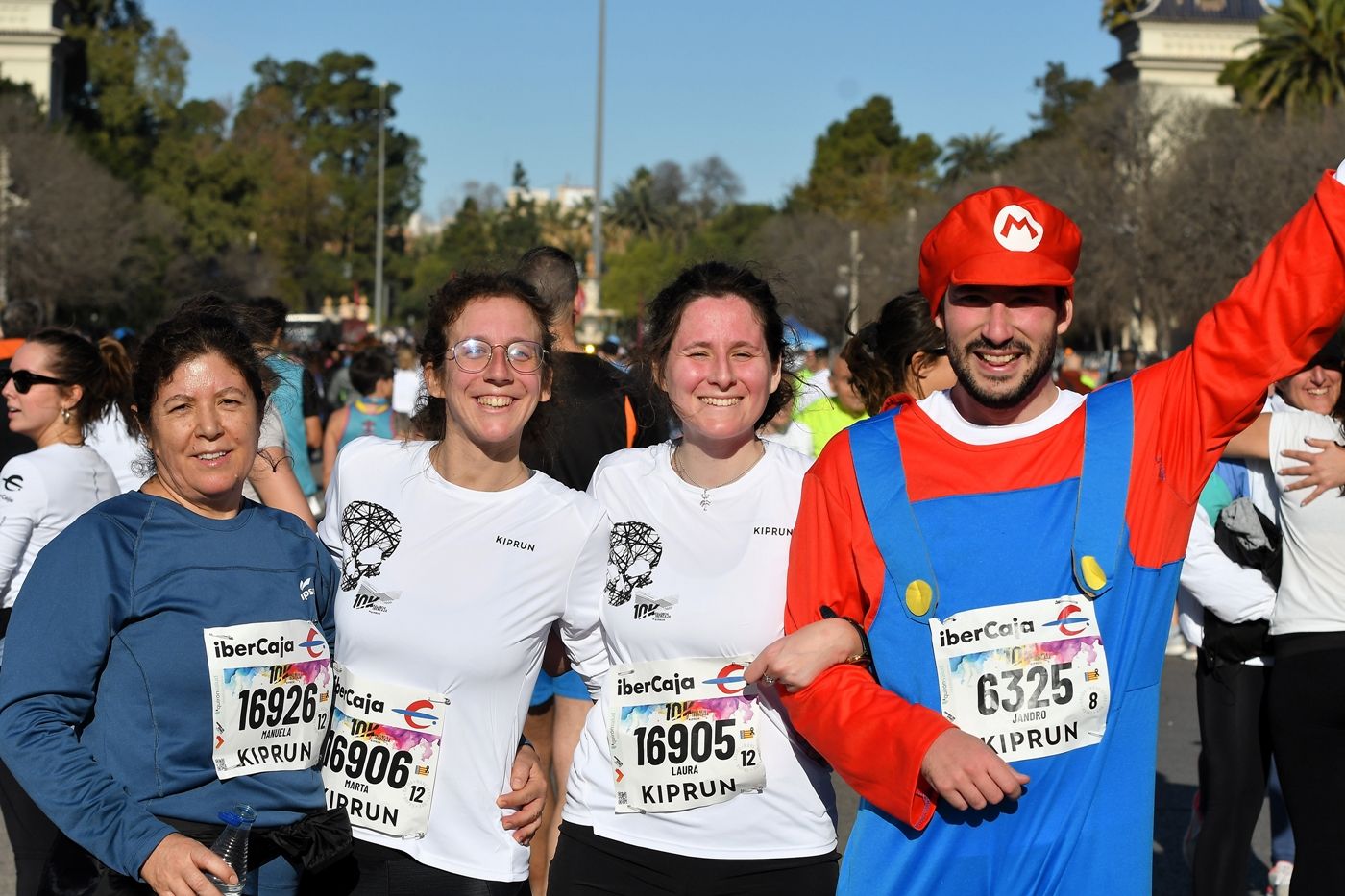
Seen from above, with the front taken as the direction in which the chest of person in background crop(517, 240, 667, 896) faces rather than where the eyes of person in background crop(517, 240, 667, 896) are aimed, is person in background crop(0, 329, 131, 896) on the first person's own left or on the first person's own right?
on the first person's own left

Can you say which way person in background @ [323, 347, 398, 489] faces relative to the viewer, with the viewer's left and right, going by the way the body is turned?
facing away from the viewer

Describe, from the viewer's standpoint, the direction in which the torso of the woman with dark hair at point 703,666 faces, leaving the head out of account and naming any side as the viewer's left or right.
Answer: facing the viewer

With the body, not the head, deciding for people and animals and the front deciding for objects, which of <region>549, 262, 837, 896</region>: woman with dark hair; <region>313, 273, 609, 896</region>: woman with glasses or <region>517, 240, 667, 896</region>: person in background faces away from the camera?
the person in background

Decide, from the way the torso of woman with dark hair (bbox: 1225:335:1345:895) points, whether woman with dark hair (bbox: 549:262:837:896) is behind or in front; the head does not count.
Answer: in front

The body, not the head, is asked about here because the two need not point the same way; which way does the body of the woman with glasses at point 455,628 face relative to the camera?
toward the camera

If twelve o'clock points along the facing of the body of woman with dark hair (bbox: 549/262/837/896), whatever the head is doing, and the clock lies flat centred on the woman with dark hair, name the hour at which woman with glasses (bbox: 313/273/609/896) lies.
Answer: The woman with glasses is roughly at 3 o'clock from the woman with dark hair.

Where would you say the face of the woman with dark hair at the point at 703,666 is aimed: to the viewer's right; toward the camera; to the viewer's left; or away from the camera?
toward the camera

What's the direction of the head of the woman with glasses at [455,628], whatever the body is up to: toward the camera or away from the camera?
toward the camera

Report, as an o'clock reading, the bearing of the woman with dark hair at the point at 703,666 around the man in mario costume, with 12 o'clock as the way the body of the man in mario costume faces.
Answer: The woman with dark hair is roughly at 4 o'clock from the man in mario costume.

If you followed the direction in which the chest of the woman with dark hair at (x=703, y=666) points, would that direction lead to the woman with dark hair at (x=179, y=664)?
no

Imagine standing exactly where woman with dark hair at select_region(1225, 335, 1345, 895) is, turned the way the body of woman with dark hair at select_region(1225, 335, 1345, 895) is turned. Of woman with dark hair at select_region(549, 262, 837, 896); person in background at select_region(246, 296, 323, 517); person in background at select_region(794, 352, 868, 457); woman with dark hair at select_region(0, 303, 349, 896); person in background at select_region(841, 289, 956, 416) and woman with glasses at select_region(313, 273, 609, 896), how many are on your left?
0

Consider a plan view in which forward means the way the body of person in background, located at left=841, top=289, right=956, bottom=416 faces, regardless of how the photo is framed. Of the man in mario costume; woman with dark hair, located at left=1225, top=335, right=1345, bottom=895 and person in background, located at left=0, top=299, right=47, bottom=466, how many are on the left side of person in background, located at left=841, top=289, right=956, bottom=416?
1

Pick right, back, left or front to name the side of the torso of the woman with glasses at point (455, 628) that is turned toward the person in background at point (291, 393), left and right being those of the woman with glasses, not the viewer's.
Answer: back

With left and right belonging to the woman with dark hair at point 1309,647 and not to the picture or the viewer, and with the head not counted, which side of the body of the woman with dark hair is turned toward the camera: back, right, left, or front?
front

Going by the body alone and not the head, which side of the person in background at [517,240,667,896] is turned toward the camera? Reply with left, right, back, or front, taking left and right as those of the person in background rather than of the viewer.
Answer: back

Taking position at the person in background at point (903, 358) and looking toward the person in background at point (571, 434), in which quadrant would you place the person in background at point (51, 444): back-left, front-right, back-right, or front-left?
front-left

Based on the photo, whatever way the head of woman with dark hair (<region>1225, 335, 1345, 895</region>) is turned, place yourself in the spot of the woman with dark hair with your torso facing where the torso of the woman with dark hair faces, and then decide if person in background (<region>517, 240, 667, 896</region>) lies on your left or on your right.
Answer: on your right

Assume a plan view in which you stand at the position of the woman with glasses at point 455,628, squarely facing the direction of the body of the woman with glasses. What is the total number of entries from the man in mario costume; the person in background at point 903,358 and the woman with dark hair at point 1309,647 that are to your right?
0

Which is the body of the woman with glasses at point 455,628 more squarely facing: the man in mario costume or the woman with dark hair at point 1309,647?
the man in mario costume
